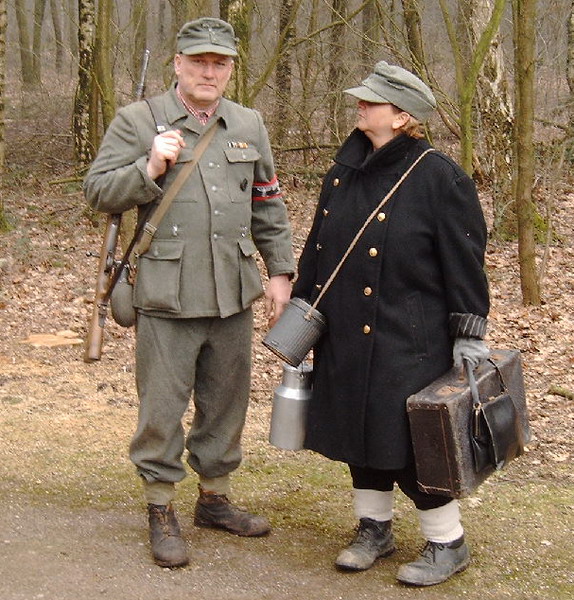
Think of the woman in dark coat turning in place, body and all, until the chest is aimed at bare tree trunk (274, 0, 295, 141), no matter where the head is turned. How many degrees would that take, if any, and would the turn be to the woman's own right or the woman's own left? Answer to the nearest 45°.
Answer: approximately 135° to the woman's own right

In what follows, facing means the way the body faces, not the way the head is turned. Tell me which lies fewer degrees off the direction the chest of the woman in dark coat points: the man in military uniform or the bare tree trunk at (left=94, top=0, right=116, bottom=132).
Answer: the man in military uniform

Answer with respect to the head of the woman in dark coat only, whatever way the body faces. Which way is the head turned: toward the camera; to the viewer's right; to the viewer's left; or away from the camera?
to the viewer's left

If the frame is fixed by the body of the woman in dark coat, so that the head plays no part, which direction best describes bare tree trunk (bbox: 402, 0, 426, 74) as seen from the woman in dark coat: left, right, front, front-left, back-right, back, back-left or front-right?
back-right

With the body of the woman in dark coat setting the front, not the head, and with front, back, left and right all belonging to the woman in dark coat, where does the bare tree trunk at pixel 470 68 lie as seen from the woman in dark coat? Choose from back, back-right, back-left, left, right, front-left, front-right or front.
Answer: back-right

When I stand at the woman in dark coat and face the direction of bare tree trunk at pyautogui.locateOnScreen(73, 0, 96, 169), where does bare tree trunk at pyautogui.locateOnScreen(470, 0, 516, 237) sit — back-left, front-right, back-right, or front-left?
front-right

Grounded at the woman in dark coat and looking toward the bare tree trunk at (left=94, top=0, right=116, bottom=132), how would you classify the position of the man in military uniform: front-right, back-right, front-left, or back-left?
front-left

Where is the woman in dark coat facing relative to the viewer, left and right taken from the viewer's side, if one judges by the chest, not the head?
facing the viewer and to the left of the viewer

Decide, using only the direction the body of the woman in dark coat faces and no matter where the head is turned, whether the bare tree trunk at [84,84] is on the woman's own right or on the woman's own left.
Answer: on the woman's own right

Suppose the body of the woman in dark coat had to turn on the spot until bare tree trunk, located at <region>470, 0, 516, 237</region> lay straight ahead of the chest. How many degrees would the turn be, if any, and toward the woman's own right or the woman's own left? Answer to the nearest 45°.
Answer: approximately 135° to the woman's own right

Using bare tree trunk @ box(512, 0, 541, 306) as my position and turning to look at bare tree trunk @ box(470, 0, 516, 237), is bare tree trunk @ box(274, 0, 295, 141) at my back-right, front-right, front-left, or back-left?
front-left

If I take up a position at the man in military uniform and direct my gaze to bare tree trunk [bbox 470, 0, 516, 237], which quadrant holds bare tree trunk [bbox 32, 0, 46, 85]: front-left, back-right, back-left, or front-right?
front-left

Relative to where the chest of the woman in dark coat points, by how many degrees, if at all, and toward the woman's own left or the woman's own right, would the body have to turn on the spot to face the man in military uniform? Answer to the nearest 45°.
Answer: approximately 45° to the woman's own right
